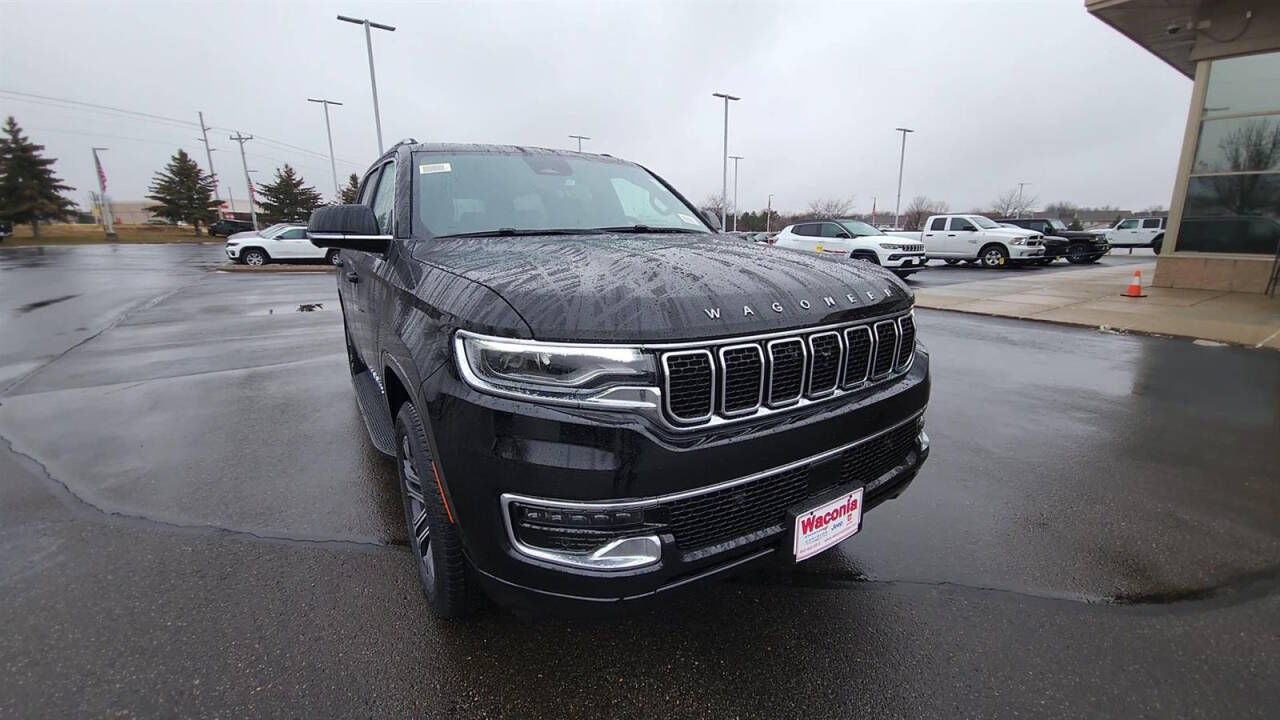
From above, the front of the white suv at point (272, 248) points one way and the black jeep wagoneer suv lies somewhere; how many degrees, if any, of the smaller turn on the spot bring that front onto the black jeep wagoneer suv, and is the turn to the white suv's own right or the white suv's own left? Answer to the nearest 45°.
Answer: approximately 90° to the white suv's own left

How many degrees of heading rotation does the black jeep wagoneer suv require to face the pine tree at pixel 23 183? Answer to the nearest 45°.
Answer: approximately 180°

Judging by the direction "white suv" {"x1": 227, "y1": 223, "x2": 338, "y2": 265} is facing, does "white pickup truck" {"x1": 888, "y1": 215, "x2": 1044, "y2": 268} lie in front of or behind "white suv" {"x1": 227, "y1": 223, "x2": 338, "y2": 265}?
behind

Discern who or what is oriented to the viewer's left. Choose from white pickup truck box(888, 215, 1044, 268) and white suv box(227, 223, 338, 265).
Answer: the white suv

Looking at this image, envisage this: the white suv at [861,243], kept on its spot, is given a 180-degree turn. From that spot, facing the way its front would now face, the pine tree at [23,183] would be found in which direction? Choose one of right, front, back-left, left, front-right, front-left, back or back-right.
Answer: front-left

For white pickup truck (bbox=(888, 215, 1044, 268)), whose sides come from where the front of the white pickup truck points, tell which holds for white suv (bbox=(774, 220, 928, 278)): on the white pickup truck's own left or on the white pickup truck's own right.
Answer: on the white pickup truck's own right

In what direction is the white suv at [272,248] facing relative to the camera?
to the viewer's left

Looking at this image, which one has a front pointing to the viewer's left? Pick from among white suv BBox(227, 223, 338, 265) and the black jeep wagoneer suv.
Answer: the white suv

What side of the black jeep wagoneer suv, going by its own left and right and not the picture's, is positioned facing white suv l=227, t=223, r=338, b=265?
back

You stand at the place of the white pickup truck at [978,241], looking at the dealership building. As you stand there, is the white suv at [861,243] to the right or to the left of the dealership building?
right

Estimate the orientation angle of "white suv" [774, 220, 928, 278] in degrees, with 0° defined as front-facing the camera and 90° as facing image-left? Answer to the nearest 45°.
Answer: approximately 315°
